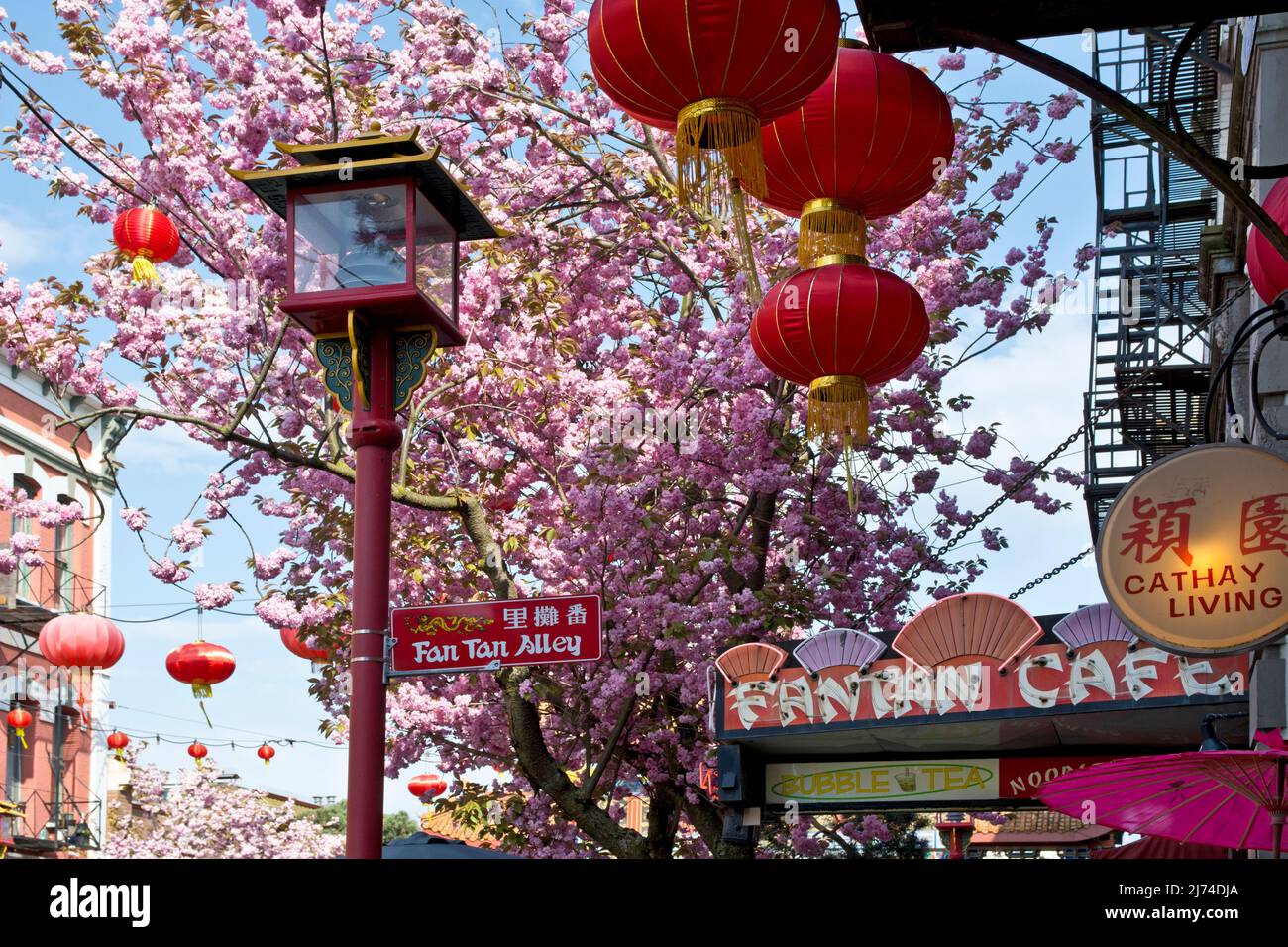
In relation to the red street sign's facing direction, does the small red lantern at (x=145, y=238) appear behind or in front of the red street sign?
behind

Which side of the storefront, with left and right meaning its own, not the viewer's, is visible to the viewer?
front

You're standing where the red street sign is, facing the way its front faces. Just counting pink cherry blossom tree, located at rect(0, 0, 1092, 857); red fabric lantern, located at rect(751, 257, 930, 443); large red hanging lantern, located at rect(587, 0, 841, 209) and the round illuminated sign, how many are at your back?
1

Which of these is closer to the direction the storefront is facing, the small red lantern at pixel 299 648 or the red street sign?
the red street sign

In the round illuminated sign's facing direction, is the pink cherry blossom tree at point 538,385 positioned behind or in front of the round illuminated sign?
behind

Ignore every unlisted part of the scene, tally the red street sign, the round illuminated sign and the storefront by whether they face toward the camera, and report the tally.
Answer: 3

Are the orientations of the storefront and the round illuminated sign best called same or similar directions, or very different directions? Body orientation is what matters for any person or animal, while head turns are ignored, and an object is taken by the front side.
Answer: same or similar directions
